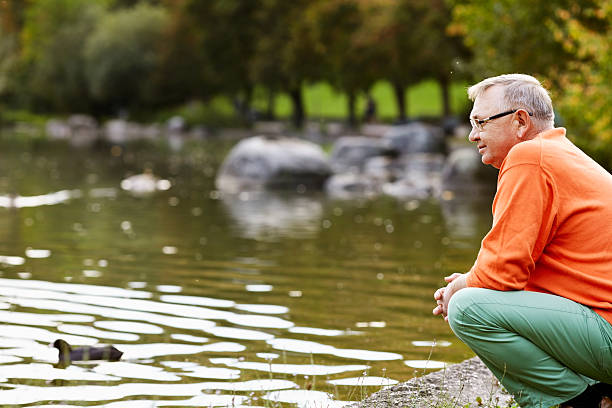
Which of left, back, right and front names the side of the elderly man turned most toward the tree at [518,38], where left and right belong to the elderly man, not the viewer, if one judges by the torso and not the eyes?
right

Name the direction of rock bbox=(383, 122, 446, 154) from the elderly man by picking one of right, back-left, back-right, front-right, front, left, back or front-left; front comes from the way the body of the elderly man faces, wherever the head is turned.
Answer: right

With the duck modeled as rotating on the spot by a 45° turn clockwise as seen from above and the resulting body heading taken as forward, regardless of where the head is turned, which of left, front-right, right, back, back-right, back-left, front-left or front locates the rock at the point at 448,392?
back

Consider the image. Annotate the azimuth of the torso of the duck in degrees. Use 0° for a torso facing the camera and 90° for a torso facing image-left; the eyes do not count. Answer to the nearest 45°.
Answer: approximately 90°

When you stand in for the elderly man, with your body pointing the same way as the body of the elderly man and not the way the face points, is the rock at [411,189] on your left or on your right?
on your right

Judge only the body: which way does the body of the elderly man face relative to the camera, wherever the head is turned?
to the viewer's left

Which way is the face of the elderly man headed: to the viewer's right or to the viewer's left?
to the viewer's left

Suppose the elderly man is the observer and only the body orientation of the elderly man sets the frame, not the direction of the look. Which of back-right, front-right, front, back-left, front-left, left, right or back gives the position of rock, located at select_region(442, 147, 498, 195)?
right

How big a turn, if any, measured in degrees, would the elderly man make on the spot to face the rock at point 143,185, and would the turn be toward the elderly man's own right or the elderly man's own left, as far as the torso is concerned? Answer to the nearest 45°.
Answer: approximately 45° to the elderly man's own right

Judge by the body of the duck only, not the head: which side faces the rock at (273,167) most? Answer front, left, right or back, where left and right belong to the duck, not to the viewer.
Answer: right

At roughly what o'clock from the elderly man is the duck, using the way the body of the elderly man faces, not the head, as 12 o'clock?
The duck is roughly at 1 o'clock from the elderly man.
